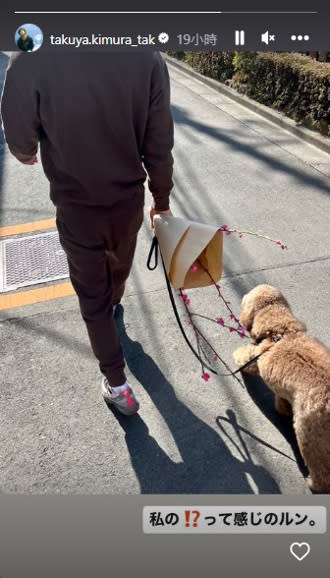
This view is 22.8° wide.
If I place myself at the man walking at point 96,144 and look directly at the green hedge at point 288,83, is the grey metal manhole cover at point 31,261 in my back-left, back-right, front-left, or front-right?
front-left

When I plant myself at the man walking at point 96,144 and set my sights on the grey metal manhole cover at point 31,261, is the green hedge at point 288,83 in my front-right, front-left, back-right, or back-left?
front-right

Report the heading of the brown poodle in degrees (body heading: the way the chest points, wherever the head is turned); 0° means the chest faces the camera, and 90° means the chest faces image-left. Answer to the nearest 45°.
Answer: approximately 135°

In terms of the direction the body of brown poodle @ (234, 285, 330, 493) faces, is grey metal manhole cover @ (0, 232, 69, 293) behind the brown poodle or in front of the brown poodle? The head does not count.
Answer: in front

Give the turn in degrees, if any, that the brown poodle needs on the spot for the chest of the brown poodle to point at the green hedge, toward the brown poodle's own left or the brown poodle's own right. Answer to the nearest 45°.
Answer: approximately 45° to the brown poodle's own right
